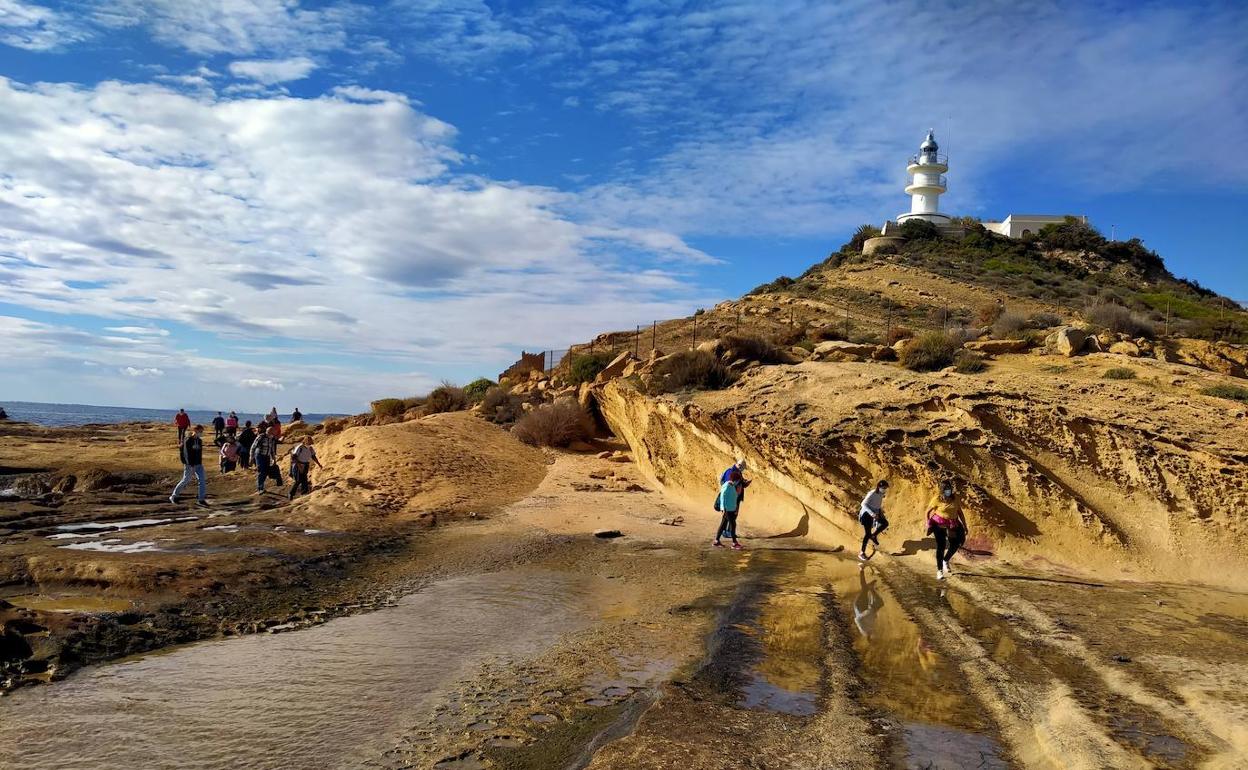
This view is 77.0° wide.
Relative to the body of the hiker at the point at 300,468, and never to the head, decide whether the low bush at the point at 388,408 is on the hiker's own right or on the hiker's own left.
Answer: on the hiker's own left

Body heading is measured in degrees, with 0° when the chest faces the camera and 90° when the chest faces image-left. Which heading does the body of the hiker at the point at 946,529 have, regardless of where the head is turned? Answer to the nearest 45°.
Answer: approximately 0°

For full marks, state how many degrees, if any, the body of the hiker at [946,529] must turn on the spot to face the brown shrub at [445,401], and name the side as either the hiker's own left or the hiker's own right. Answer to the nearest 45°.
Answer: approximately 135° to the hiker's own right

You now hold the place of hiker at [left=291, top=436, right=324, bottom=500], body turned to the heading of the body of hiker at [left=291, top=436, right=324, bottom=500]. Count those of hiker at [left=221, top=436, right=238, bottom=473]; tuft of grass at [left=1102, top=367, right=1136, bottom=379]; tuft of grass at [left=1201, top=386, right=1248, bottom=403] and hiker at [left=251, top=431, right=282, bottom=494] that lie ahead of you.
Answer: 2

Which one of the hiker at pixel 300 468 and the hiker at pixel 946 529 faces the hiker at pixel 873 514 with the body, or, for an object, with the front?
the hiker at pixel 300 468

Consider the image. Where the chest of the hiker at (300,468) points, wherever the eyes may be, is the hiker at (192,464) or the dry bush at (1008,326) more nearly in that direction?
the dry bush

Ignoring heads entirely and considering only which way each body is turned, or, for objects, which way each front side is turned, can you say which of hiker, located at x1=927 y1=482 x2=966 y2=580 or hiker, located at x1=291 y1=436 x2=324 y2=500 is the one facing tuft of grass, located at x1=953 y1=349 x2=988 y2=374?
hiker, located at x1=291 y1=436 x2=324 y2=500

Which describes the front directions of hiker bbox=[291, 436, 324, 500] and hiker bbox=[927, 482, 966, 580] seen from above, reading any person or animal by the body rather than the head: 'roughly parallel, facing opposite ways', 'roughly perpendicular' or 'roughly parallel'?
roughly perpendicular
